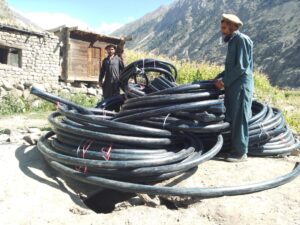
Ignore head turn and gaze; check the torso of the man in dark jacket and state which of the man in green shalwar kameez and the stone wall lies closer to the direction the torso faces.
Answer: the man in green shalwar kameez

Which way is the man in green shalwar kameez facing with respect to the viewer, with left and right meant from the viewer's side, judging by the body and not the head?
facing to the left of the viewer

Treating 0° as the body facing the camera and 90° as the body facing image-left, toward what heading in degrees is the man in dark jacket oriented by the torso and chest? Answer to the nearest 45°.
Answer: approximately 0°

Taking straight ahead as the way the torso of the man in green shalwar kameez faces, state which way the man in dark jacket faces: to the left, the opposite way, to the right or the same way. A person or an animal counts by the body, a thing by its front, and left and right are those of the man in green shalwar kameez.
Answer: to the left

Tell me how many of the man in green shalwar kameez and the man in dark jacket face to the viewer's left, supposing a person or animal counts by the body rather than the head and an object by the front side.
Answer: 1

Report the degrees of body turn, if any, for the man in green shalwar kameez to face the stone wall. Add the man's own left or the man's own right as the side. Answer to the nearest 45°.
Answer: approximately 45° to the man's own right

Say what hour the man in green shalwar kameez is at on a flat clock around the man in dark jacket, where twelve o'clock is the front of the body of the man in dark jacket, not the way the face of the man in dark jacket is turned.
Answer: The man in green shalwar kameez is roughly at 11 o'clock from the man in dark jacket.

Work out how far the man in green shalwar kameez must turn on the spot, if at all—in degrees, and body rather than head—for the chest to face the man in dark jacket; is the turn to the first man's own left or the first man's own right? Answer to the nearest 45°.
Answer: approximately 45° to the first man's own right
